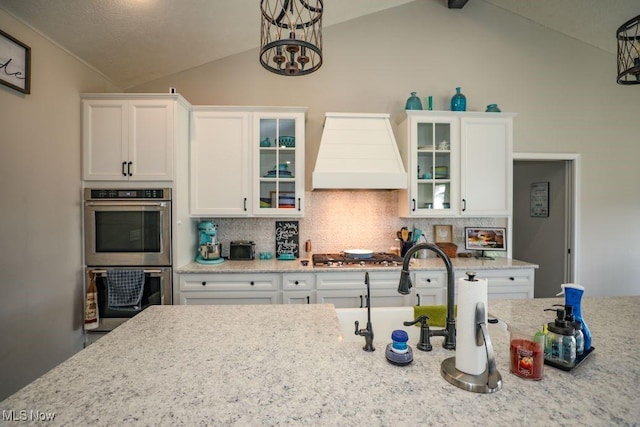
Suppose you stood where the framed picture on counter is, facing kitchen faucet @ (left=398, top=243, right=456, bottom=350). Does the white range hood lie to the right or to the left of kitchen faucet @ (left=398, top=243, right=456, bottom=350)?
right

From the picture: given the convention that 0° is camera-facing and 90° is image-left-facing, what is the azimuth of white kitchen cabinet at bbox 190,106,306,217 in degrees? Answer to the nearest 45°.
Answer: approximately 0°

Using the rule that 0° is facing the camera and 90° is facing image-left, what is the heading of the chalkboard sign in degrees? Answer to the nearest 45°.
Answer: approximately 0°
